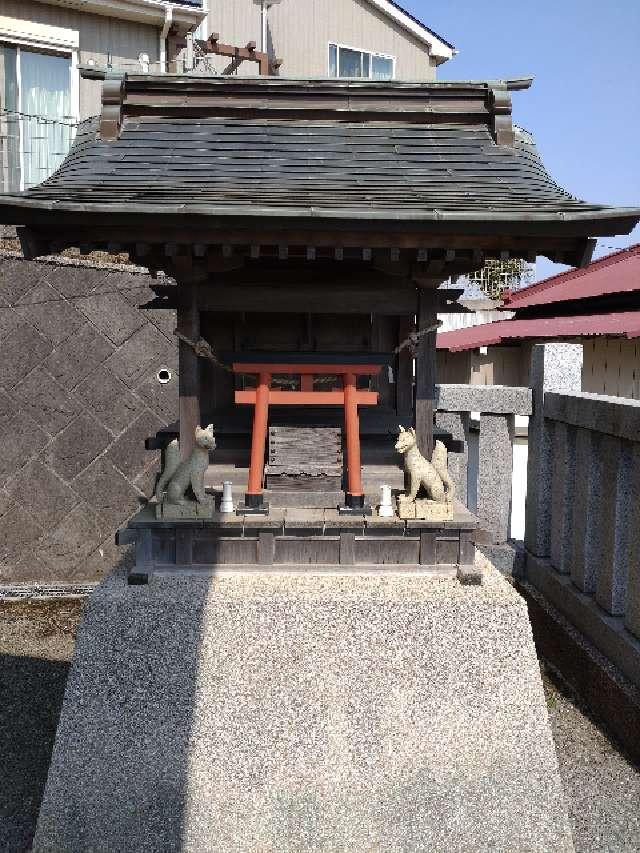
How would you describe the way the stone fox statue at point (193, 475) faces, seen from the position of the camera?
facing to the right of the viewer

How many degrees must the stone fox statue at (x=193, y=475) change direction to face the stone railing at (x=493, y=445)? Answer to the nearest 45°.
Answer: approximately 45° to its left

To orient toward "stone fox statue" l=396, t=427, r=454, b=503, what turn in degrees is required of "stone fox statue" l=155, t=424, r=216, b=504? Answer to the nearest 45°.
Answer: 0° — it already faces it

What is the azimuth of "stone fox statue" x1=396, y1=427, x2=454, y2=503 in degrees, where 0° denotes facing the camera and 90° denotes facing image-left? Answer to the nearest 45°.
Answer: approximately 90°

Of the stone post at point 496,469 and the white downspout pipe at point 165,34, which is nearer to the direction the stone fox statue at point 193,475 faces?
the stone post

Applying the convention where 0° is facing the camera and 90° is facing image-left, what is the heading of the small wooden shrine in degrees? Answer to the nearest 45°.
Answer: approximately 0°

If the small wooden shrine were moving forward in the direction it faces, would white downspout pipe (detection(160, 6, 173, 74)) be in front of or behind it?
behind
